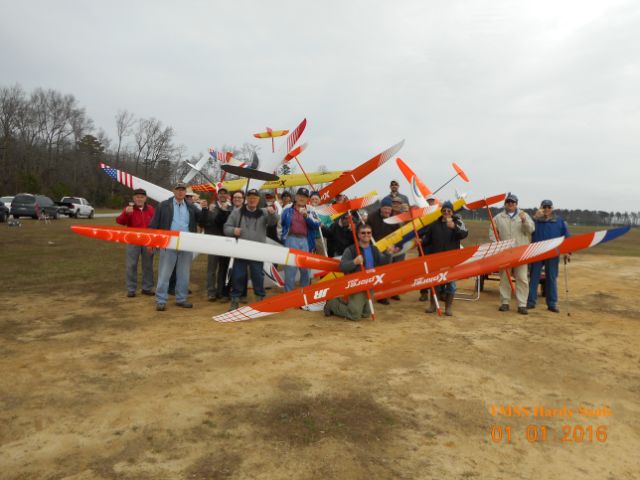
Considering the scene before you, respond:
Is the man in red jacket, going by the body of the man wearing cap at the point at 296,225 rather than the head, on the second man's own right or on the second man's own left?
on the second man's own right

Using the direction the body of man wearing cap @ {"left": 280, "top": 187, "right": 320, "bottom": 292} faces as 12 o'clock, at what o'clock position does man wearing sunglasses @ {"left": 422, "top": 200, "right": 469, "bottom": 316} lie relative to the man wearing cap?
The man wearing sunglasses is roughly at 9 o'clock from the man wearing cap.

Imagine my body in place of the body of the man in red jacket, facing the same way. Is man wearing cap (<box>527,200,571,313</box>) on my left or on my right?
on my left

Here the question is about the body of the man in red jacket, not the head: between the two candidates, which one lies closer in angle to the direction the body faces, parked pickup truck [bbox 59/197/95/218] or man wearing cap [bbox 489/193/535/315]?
the man wearing cap

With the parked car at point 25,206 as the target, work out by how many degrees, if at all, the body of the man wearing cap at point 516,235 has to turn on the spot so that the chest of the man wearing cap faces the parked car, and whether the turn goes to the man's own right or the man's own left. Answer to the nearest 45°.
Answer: approximately 90° to the man's own right

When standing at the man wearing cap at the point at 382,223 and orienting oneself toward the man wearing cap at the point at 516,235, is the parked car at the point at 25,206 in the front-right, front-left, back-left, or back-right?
back-left

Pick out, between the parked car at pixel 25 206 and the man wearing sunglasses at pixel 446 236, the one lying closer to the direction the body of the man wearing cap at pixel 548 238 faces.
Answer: the man wearing sunglasses

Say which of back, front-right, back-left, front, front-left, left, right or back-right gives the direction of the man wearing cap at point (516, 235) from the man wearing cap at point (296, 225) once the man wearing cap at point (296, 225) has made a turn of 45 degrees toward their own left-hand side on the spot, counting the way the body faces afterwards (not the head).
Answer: front-left

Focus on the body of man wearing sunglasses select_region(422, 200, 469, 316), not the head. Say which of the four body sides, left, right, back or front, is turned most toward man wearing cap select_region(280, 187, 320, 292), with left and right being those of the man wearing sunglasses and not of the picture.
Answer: right
